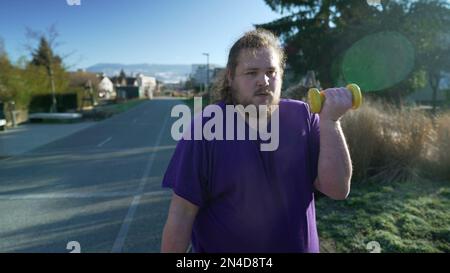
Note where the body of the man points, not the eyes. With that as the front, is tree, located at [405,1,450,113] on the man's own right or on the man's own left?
on the man's own left

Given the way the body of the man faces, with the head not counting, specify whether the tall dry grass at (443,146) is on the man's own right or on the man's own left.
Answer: on the man's own left

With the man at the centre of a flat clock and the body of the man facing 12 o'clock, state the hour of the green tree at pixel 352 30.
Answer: The green tree is roughly at 8 o'clock from the man.

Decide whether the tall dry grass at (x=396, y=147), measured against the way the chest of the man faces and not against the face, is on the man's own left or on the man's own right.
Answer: on the man's own left

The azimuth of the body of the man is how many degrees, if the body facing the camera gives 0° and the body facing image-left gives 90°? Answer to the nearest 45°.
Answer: approximately 315°
